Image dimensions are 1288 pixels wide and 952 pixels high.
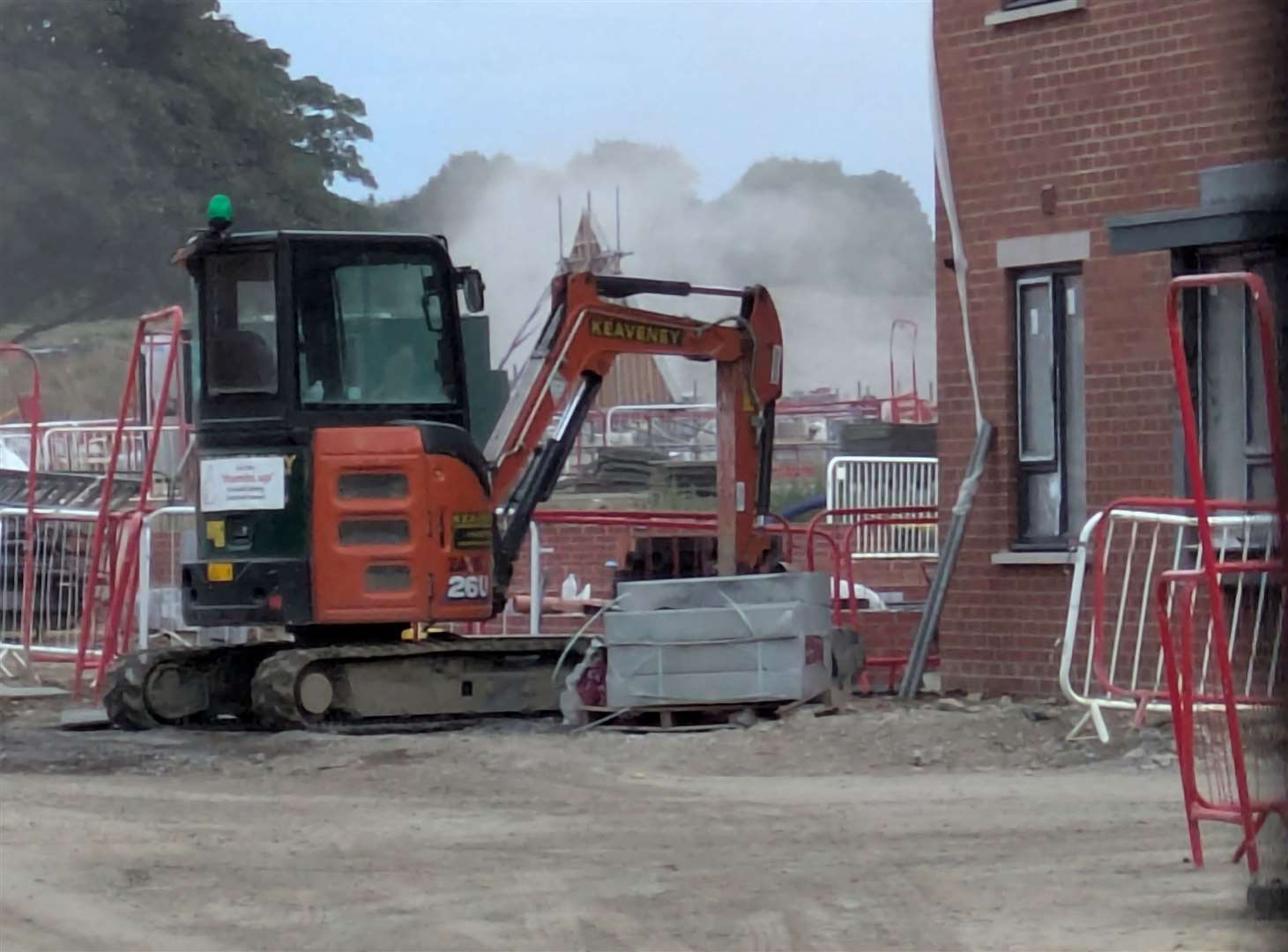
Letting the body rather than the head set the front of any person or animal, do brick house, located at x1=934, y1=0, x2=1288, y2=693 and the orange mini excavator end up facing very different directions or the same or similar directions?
very different directions

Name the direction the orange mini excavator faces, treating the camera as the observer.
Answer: facing away from the viewer and to the right of the viewer

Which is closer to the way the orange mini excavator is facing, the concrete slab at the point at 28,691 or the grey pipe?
the grey pipe

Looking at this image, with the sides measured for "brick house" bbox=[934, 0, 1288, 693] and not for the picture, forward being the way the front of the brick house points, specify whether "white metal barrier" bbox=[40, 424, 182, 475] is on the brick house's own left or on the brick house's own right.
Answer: on the brick house's own right

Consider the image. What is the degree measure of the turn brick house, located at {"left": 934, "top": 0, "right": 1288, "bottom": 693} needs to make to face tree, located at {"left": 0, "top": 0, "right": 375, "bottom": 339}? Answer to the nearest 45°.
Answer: approximately 90° to its right

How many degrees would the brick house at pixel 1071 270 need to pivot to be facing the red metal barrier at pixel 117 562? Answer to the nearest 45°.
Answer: approximately 45° to its right

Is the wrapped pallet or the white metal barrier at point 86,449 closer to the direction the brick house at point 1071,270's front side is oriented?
the wrapped pallet

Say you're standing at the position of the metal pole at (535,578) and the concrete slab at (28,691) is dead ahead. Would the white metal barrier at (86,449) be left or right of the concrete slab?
right

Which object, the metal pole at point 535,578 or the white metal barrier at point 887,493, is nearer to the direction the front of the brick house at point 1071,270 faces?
the metal pole

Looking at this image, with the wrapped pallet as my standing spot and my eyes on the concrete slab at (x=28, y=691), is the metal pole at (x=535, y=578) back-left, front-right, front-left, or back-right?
front-right

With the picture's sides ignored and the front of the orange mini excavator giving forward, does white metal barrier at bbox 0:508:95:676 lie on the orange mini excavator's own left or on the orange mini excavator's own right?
on the orange mini excavator's own left

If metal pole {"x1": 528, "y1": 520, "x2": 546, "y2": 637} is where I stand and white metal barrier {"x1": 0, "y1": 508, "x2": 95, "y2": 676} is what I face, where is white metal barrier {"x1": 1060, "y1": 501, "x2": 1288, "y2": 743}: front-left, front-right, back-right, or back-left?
back-left

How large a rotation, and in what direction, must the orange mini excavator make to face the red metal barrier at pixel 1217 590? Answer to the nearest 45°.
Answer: approximately 90° to its right

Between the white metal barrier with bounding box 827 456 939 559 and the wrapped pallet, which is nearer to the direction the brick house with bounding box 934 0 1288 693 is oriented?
the wrapped pallet

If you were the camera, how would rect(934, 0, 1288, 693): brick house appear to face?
facing the viewer and to the left of the viewer

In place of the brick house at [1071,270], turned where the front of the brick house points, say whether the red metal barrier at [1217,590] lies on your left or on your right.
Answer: on your left
